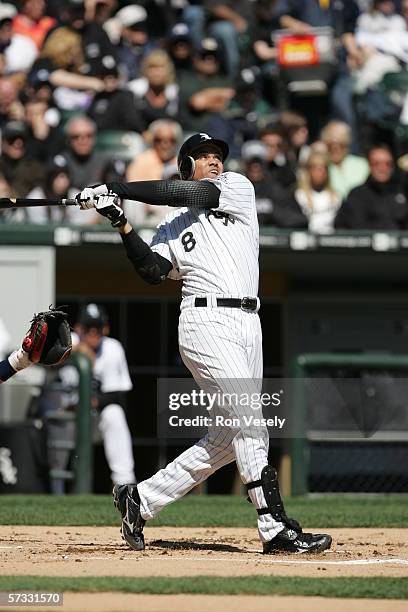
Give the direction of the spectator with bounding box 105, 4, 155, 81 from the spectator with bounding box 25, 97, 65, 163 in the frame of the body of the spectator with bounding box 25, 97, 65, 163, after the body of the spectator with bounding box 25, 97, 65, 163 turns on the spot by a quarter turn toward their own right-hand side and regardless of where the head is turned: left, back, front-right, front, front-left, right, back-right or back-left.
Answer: back-right

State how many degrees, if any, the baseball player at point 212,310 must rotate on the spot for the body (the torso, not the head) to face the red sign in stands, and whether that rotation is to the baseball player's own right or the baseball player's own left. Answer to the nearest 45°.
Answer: approximately 135° to the baseball player's own left

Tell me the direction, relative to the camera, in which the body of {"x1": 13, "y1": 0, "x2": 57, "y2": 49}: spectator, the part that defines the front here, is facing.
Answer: toward the camera

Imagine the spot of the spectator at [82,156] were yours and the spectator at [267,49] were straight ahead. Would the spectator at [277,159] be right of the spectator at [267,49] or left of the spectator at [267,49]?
right

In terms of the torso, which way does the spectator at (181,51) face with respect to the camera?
toward the camera

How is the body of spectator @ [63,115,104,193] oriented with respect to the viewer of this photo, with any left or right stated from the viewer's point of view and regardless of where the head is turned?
facing the viewer

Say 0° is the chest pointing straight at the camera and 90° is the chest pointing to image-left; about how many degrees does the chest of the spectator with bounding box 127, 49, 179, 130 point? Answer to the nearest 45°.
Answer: approximately 0°

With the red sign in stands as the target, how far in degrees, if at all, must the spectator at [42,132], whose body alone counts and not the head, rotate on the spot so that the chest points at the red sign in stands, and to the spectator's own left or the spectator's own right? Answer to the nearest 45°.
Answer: approximately 90° to the spectator's own left

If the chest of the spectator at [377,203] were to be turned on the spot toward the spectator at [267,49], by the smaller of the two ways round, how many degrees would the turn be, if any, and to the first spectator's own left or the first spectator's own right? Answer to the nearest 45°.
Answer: approximately 135° to the first spectator's own right

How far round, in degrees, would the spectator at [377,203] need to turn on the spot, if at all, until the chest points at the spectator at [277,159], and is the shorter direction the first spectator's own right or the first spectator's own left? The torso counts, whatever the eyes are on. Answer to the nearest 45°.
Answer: approximately 135° to the first spectator's own right

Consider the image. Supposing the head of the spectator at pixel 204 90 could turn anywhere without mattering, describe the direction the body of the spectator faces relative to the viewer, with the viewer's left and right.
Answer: facing the viewer
